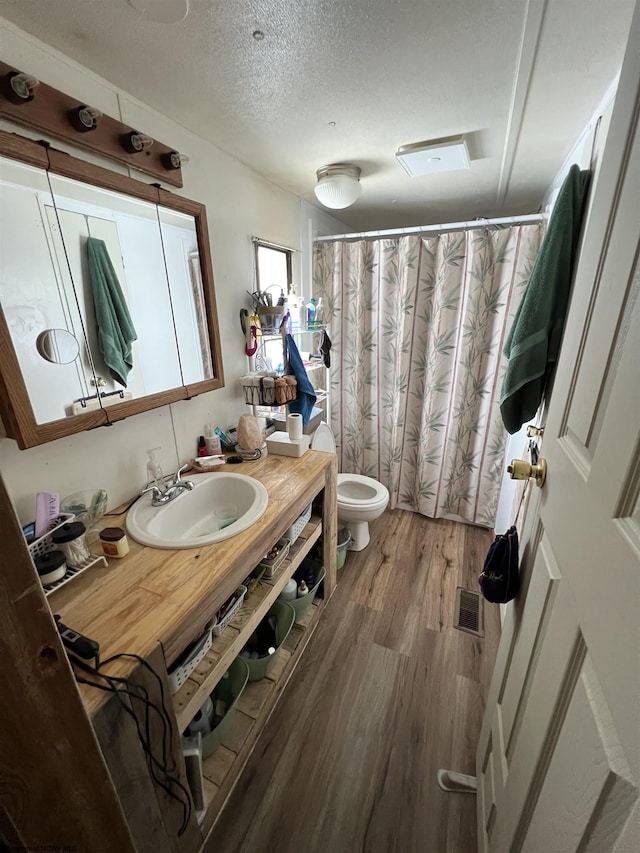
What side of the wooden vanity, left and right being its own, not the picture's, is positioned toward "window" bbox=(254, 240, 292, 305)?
left

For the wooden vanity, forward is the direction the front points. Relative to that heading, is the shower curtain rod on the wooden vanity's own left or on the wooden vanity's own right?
on the wooden vanity's own left

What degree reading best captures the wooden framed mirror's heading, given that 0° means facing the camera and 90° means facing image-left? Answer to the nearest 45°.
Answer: approximately 315°
